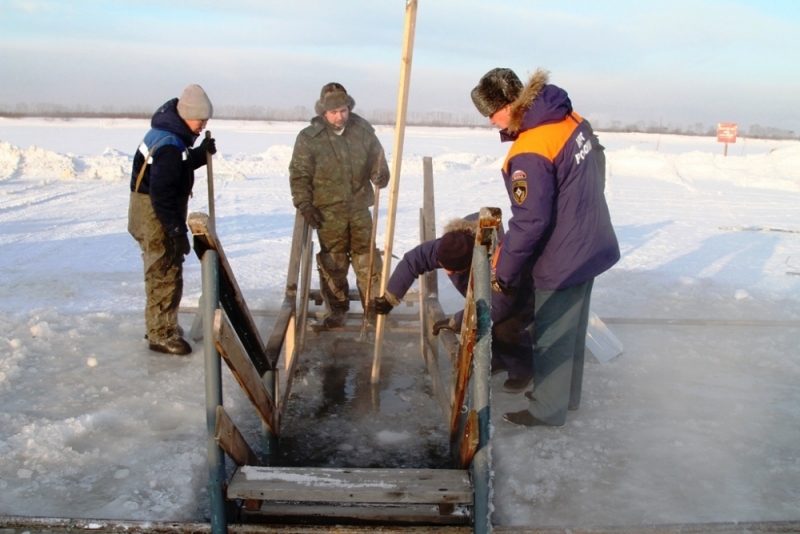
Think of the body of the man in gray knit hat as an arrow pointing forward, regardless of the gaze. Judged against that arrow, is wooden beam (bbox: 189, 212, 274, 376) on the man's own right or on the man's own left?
on the man's own right

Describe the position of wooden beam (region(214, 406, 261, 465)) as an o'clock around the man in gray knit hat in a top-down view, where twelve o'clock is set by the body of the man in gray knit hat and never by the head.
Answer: The wooden beam is roughly at 3 o'clock from the man in gray knit hat.

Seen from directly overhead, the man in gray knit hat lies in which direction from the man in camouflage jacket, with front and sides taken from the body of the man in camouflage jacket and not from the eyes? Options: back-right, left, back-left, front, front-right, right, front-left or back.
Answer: front-right

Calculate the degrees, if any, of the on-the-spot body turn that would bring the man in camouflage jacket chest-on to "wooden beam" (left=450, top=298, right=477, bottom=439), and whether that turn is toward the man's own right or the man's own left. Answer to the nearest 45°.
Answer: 0° — they already face it

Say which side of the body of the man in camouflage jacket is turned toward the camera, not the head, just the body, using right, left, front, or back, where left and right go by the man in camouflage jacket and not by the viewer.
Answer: front

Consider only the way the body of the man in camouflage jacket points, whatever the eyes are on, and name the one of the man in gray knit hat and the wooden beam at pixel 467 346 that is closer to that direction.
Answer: the wooden beam

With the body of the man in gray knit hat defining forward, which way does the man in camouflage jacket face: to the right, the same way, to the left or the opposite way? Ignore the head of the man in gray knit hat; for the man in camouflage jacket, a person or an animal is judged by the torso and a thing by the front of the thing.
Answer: to the right

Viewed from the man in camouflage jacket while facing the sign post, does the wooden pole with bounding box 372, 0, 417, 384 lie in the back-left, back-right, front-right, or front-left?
back-right

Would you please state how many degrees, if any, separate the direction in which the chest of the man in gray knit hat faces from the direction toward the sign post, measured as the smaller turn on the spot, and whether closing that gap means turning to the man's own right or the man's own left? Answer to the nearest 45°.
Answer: approximately 45° to the man's own left

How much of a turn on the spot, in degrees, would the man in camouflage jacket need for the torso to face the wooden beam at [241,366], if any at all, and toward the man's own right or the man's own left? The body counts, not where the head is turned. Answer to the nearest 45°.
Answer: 0° — they already face it

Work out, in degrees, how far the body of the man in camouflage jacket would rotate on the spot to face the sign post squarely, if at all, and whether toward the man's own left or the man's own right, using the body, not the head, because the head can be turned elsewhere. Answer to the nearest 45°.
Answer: approximately 135° to the man's own left

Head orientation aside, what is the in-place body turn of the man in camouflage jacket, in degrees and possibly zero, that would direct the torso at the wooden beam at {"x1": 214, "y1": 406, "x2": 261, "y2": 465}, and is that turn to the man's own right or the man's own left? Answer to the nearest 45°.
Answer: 0° — they already face it

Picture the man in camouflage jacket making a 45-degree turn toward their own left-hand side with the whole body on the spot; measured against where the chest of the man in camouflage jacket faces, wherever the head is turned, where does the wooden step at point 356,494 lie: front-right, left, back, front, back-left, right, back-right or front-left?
front-right

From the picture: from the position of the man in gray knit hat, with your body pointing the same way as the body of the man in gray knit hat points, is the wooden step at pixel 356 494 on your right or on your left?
on your right

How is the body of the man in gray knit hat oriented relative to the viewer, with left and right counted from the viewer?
facing to the right of the viewer

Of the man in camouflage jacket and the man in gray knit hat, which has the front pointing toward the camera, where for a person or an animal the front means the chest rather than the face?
the man in camouflage jacket

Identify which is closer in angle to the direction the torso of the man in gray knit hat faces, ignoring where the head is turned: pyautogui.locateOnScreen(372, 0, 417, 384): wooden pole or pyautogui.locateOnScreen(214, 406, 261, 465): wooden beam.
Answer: the wooden pole
